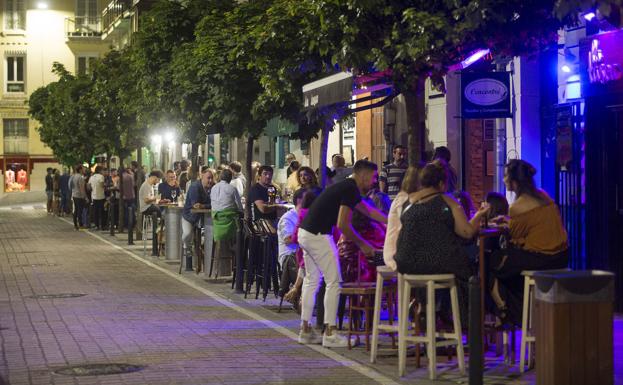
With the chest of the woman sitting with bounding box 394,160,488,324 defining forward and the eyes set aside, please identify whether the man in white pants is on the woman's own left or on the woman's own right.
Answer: on the woman's own left

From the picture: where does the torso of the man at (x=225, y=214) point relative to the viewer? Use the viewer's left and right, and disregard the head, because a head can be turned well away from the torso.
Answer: facing away from the viewer

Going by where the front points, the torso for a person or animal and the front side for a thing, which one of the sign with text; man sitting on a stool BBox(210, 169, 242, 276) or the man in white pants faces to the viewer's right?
the man in white pants

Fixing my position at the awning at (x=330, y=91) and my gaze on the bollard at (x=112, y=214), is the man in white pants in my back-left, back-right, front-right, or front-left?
back-left

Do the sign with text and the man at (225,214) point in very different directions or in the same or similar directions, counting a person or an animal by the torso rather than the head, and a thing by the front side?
very different directions

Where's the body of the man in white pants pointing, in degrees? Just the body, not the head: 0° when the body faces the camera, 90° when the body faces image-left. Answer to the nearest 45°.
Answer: approximately 270°

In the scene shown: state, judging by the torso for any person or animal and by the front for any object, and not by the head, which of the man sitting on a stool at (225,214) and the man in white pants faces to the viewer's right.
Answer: the man in white pants

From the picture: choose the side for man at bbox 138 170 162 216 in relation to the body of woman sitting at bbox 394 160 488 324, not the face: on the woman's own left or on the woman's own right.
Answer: on the woman's own left

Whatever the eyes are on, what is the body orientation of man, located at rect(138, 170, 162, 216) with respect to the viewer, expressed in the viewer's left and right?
facing to the right of the viewer

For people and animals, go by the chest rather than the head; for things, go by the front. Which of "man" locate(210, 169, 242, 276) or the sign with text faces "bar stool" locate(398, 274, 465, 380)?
the sign with text

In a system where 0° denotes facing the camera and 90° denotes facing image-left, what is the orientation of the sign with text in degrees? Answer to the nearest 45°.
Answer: approximately 0°
